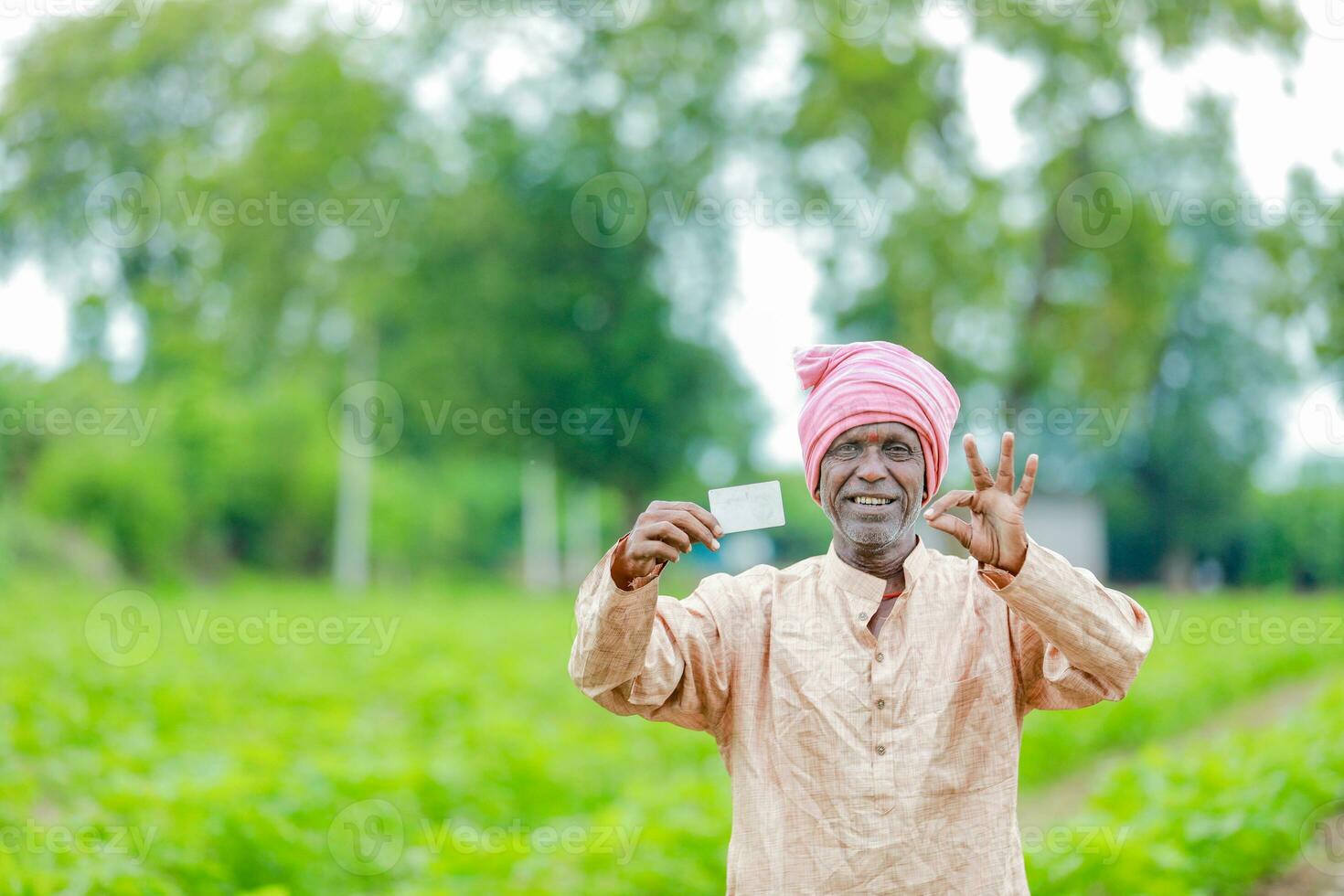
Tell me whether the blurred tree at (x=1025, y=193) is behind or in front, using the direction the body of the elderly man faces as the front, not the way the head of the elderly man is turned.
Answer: behind

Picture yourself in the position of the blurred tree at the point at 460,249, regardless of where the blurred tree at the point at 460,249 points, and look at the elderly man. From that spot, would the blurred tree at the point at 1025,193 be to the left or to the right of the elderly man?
left

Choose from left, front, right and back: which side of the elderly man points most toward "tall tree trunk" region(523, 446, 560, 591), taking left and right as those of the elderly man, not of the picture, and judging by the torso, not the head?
back

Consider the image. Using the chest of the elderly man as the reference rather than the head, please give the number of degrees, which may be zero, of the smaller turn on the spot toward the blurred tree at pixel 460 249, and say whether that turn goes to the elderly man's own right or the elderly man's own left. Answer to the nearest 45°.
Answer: approximately 180°

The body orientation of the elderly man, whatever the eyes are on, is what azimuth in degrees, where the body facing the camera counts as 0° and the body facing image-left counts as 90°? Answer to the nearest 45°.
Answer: approximately 0°
